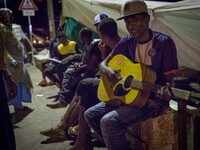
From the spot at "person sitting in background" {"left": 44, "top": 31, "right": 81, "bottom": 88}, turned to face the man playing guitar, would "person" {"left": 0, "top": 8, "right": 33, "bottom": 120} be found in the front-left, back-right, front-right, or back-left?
front-right

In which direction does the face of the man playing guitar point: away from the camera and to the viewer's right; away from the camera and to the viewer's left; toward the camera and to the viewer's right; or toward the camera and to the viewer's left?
toward the camera and to the viewer's left

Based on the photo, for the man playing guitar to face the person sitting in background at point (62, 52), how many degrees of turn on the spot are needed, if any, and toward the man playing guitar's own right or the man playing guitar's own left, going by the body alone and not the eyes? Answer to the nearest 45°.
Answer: approximately 90° to the man playing guitar's own right

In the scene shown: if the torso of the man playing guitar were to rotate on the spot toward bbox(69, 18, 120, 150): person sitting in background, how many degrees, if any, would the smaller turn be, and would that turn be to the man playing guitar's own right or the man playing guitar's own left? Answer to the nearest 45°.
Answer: approximately 90° to the man playing guitar's own right

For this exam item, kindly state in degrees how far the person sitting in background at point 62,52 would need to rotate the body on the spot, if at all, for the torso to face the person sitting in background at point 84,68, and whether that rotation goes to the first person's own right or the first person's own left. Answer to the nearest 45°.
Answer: approximately 45° to the first person's own left

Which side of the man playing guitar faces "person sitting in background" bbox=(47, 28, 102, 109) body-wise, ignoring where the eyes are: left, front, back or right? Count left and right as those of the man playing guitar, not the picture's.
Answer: right

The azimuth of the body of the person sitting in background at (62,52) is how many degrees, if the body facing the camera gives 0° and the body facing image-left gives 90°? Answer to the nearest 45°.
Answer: approximately 45°

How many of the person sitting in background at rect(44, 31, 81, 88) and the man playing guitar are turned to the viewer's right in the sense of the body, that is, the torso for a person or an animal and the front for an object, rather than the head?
0

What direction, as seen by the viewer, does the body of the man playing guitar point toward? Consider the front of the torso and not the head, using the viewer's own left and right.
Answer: facing the viewer and to the left of the viewer
